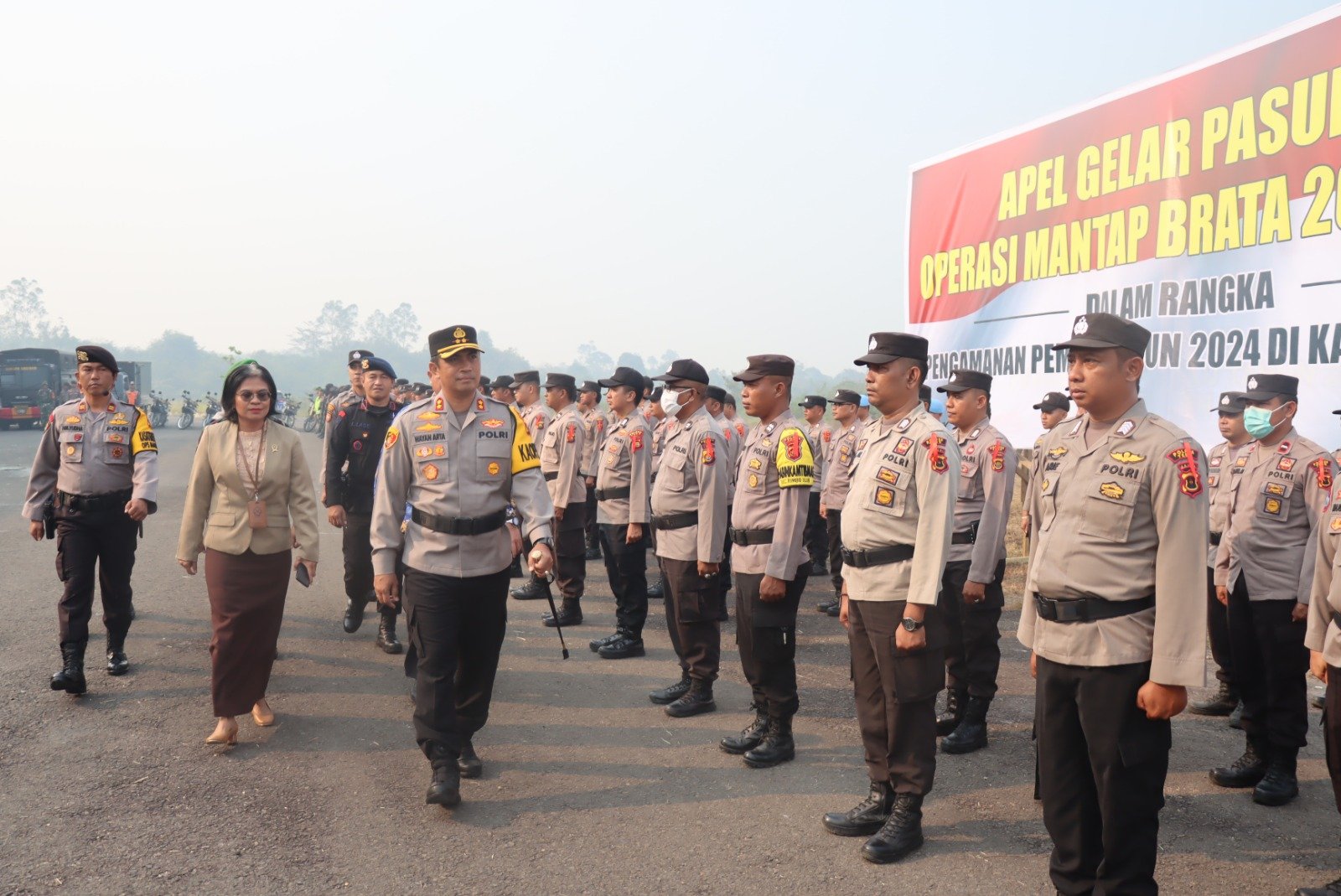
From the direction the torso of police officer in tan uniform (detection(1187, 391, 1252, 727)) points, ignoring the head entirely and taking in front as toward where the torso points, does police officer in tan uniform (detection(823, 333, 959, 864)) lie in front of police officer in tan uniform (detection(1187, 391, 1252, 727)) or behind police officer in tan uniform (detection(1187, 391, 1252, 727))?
in front

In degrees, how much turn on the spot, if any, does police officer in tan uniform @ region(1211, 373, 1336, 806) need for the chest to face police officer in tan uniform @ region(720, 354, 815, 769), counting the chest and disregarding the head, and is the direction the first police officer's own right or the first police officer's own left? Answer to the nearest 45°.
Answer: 0° — they already face them

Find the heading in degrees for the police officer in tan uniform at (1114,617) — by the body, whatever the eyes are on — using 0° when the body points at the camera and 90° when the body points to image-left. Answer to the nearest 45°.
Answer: approximately 45°

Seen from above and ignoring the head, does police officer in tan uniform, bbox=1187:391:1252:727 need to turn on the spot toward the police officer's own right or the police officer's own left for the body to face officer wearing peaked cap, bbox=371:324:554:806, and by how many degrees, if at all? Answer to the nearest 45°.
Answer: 0° — they already face them

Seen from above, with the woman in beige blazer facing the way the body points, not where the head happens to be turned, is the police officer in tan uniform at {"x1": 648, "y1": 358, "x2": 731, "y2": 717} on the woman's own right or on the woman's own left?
on the woman's own left

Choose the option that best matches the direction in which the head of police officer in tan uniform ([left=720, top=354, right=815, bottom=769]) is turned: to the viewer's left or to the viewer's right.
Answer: to the viewer's left

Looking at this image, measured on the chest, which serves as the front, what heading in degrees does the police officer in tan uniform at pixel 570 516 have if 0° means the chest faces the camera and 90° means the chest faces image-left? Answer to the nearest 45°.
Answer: approximately 90°

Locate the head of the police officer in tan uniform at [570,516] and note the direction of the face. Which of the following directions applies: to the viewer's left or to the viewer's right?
to the viewer's left

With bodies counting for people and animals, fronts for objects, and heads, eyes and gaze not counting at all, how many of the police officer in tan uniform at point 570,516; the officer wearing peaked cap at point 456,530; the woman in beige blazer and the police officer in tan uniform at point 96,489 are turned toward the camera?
3
